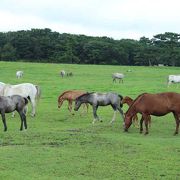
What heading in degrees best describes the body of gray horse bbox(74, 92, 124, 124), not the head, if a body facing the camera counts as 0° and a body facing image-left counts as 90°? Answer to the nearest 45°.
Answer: approximately 90°

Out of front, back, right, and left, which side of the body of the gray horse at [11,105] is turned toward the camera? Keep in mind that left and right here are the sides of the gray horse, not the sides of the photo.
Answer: left

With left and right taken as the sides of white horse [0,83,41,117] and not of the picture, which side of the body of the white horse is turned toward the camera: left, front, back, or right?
left

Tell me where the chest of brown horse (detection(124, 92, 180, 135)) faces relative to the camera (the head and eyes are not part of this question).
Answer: to the viewer's left

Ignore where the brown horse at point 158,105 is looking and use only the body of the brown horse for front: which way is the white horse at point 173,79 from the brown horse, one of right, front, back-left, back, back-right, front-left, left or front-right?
right

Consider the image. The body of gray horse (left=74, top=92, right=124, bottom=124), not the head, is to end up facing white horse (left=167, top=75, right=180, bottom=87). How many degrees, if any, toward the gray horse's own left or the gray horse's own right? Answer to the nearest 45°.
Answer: approximately 90° to the gray horse's own right

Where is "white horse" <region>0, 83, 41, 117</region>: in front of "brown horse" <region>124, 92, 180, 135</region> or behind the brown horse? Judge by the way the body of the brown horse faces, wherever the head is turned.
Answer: in front

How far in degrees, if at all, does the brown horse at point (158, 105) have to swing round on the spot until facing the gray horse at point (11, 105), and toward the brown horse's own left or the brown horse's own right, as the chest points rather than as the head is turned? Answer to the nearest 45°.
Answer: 0° — it already faces it
